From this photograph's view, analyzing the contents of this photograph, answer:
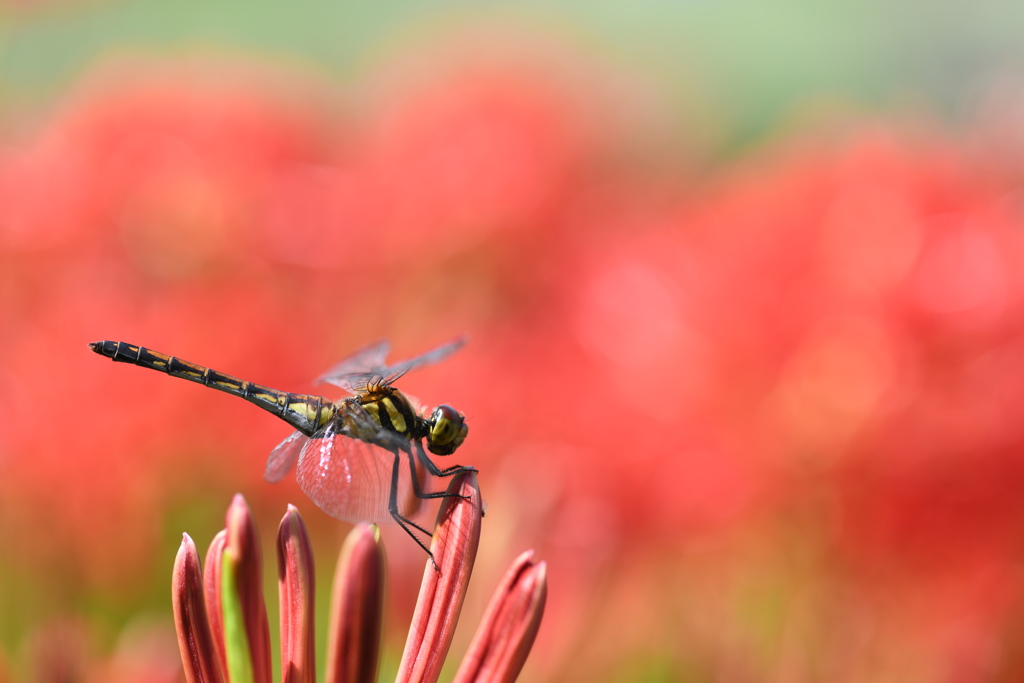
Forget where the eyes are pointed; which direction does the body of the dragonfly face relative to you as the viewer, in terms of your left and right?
facing to the right of the viewer
